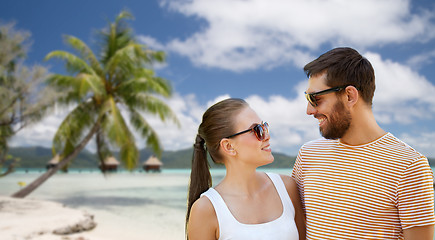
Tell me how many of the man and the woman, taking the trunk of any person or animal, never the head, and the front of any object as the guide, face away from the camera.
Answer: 0

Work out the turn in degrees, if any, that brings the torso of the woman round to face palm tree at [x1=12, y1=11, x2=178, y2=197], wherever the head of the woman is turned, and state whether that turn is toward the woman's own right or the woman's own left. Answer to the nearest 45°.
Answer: approximately 180°

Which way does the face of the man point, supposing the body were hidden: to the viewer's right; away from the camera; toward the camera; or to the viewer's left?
to the viewer's left

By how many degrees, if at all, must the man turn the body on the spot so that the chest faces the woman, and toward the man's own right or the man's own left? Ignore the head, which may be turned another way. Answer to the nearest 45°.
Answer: approximately 45° to the man's own right

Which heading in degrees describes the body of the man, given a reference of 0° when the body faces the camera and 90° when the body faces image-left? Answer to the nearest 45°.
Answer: approximately 45°

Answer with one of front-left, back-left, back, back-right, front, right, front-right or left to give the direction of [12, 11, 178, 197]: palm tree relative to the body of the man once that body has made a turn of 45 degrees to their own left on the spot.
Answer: back-right
